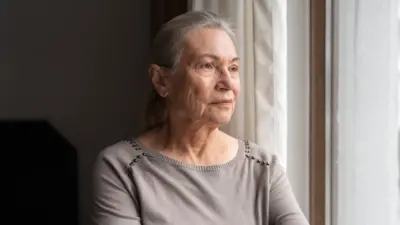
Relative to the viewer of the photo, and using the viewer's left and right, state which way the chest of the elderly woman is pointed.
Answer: facing the viewer and to the right of the viewer

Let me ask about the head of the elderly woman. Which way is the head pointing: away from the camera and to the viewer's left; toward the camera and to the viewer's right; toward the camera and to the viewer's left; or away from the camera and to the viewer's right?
toward the camera and to the viewer's right
